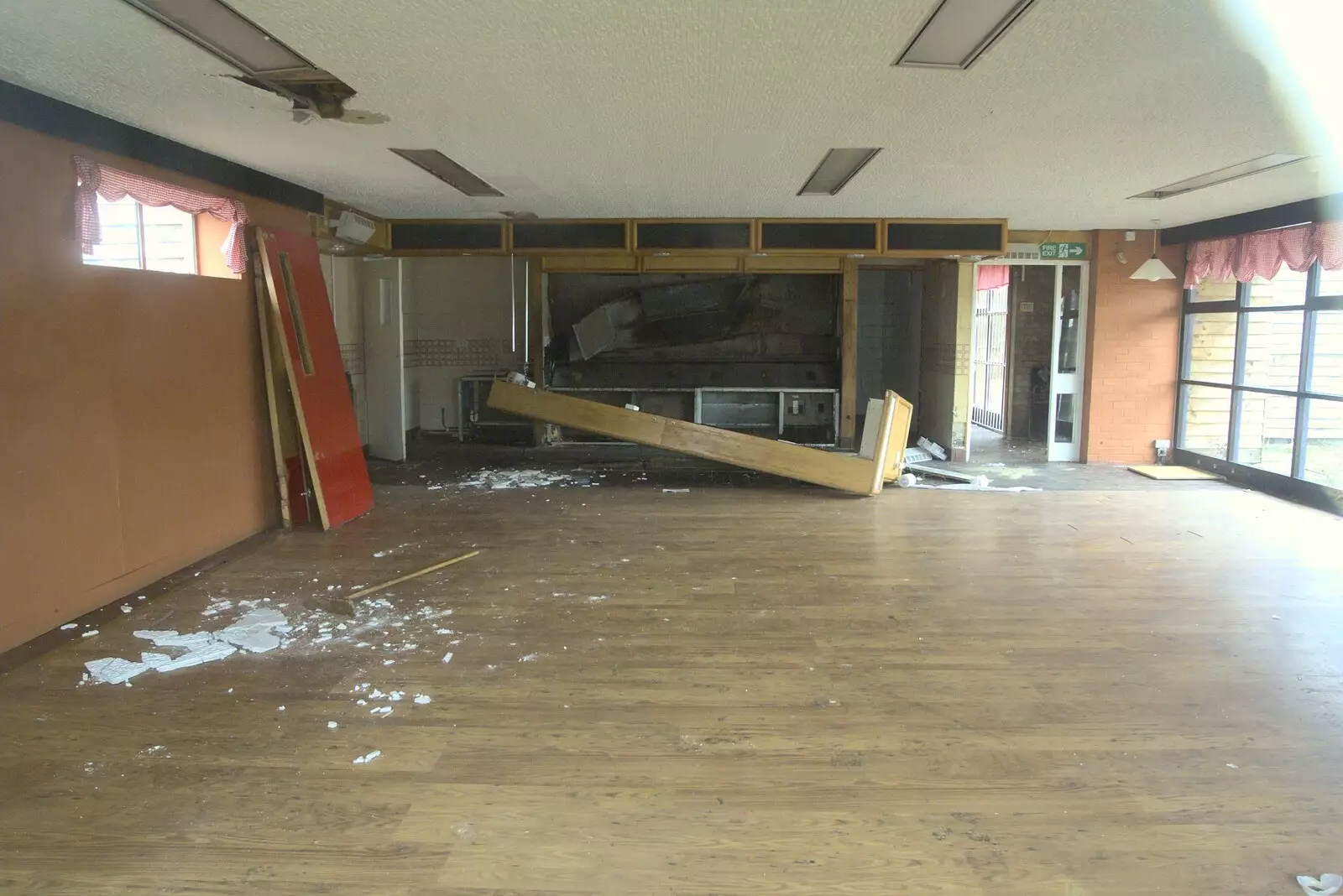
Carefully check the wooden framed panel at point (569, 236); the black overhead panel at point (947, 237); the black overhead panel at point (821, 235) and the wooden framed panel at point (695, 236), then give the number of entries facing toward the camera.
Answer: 4

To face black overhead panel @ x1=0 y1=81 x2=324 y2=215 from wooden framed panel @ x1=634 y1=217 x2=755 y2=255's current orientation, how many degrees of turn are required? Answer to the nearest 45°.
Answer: approximately 45° to its right

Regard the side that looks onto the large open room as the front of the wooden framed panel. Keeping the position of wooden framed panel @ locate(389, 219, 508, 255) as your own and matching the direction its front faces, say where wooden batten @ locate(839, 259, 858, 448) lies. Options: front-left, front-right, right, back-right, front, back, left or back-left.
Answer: left

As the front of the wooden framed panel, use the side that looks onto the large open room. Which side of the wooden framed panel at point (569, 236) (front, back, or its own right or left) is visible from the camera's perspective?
front

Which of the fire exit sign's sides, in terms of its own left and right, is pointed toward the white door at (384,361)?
right

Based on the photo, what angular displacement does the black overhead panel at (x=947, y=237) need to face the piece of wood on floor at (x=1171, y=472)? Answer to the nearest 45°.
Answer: approximately 90° to its left

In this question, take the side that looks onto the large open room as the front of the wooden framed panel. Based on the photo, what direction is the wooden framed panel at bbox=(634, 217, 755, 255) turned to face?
toward the camera

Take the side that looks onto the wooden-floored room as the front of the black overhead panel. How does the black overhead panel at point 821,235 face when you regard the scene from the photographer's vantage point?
facing the viewer

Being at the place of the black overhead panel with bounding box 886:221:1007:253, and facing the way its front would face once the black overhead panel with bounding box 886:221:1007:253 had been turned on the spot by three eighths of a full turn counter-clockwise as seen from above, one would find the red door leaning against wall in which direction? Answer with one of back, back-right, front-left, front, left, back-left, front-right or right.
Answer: back
